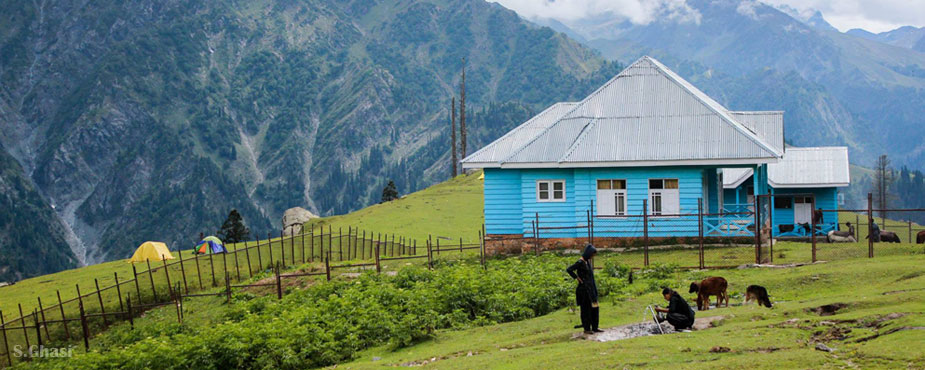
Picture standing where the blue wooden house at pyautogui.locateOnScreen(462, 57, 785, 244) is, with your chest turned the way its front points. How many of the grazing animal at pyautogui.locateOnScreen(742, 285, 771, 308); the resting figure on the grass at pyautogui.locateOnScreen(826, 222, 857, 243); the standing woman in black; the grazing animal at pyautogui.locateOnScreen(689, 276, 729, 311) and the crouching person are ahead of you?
4

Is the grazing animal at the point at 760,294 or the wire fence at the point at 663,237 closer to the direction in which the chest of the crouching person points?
the wire fence

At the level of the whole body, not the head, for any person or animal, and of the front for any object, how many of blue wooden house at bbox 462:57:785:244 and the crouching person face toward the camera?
1

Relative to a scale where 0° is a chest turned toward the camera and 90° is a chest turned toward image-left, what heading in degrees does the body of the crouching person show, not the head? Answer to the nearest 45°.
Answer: approximately 90°

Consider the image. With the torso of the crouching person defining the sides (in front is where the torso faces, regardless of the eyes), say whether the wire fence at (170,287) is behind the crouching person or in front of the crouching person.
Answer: in front

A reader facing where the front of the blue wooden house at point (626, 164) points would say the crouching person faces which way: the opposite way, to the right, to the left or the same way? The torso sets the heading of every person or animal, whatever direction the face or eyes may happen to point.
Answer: to the right

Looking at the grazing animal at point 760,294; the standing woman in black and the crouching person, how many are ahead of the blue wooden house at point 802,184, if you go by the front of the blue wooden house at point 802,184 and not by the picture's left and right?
3

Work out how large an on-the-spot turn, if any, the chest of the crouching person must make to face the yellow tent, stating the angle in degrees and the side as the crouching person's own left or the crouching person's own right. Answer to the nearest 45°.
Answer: approximately 45° to the crouching person's own right

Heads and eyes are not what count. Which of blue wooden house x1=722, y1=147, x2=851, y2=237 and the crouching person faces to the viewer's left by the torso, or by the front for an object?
the crouching person

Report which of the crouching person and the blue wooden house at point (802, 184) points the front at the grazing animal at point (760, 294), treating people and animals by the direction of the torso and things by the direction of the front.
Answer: the blue wooden house

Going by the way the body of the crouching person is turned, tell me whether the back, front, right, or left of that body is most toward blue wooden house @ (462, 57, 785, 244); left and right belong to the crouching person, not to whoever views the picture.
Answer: right

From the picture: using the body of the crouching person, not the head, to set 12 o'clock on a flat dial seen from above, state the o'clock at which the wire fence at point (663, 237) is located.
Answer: The wire fence is roughly at 3 o'clock from the crouching person.

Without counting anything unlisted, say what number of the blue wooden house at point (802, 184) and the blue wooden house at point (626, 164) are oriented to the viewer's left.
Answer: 0

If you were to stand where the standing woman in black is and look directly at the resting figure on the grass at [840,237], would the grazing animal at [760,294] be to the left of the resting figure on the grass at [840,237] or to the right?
right

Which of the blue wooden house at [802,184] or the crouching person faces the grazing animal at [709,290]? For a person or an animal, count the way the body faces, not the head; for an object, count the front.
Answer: the blue wooden house

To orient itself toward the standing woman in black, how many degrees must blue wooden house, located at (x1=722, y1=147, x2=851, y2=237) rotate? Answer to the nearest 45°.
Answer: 0° — it already faces them
